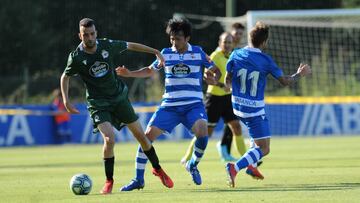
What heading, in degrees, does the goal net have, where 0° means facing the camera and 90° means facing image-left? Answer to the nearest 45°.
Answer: approximately 0°

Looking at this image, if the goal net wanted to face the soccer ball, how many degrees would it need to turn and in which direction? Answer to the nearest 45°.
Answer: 0° — it already faces it

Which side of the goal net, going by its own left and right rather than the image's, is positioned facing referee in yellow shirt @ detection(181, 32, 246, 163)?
front

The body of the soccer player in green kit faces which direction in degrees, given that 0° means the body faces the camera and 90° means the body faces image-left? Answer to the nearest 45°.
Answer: approximately 0°

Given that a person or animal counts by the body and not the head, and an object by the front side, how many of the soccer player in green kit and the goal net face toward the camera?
2
